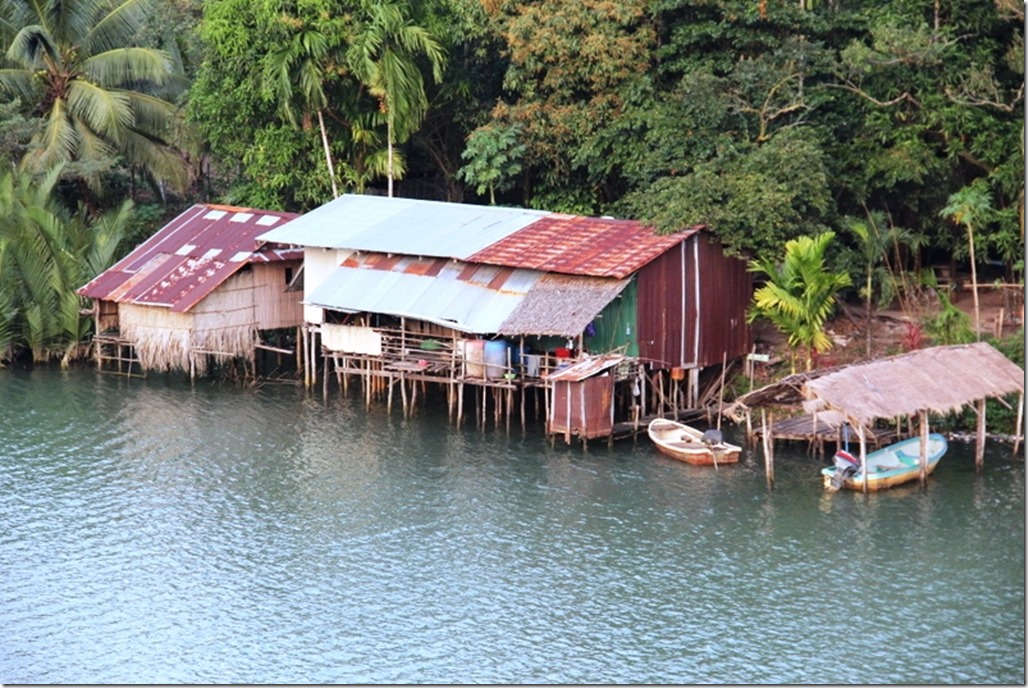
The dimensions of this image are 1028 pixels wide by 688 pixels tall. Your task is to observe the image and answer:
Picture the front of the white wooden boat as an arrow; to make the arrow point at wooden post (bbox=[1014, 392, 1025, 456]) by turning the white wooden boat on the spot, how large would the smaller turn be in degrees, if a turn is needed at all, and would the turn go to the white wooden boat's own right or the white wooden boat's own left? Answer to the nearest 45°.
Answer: approximately 135° to the white wooden boat's own right

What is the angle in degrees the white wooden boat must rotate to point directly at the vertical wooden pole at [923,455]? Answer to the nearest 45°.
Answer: approximately 135° to its right

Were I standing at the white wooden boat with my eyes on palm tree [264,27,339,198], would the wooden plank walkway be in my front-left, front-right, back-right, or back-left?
back-right

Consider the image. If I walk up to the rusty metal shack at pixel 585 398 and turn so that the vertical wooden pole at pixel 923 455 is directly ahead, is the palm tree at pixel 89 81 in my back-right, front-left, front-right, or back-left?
back-left

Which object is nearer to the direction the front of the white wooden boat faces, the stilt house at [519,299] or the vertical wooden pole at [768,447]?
the stilt house

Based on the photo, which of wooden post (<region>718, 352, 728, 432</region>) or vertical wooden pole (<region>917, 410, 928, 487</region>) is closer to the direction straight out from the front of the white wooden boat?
the wooden post

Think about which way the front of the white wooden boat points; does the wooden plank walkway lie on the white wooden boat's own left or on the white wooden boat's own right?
on the white wooden boat's own right

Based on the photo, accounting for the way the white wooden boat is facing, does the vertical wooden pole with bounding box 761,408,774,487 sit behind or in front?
behind

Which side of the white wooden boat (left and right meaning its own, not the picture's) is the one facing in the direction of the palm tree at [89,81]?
front

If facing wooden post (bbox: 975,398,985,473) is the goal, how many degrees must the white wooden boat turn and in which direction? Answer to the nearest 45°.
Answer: approximately 135° to its right

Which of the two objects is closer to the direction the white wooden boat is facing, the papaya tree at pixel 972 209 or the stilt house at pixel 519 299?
the stilt house

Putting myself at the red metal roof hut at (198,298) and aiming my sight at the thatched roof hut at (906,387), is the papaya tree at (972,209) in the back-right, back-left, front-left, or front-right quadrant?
front-left

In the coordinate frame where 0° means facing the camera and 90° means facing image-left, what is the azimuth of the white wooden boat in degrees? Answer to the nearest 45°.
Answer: approximately 135°

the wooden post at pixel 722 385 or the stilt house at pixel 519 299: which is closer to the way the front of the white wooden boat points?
the stilt house

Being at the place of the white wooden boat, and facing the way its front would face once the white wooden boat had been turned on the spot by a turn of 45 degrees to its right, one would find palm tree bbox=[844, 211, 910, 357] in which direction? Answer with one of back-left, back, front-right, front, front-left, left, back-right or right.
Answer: front-right

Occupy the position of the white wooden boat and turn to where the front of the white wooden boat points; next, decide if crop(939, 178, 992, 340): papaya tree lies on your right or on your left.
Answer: on your right

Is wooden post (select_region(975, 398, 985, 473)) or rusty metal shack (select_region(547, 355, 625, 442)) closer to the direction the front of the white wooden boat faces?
the rusty metal shack

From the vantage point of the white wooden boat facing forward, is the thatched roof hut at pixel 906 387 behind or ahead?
behind

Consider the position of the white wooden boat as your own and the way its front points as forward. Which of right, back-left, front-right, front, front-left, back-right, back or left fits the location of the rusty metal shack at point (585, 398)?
front-left
